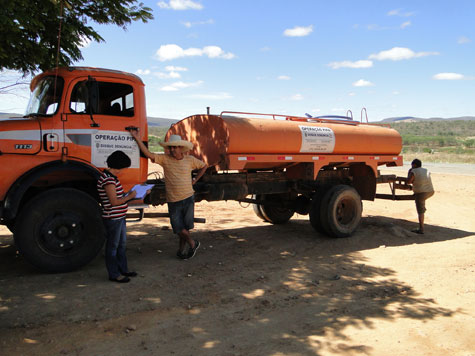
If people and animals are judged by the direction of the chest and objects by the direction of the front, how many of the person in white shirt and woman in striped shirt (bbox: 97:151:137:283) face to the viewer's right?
1

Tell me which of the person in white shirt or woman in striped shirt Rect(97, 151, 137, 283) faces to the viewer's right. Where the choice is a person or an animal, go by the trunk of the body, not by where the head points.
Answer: the woman in striped shirt

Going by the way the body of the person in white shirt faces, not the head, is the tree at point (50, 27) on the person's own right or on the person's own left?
on the person's own left

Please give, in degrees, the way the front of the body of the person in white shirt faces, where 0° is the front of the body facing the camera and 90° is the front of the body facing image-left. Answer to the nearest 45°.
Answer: approximately 135°

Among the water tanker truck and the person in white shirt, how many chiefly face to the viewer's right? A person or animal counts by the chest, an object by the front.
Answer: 0

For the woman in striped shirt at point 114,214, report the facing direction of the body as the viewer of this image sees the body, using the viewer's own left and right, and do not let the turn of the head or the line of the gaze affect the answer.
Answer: facing to the right of the viewer

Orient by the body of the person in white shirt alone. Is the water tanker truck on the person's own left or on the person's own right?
on the person's own left

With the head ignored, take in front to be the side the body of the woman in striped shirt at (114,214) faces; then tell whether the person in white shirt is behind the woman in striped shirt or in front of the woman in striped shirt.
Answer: in front
